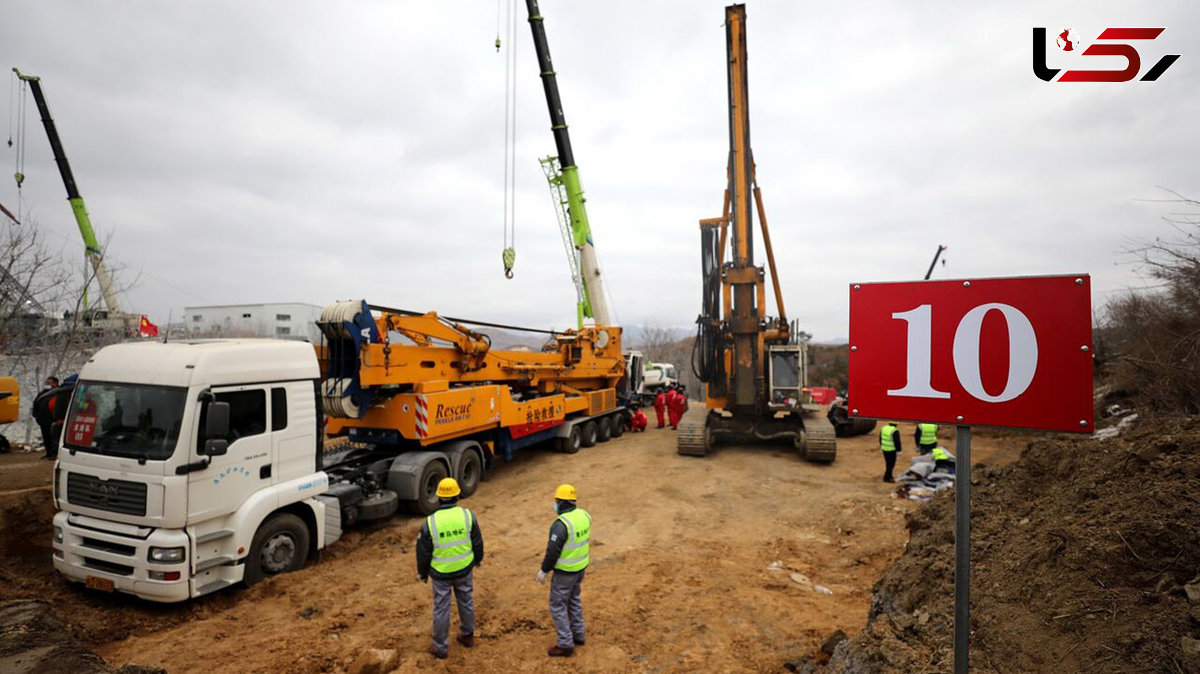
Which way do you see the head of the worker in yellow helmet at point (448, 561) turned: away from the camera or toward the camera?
away from the camera

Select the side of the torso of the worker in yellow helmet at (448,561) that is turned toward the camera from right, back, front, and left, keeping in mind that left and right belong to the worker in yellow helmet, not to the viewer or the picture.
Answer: back

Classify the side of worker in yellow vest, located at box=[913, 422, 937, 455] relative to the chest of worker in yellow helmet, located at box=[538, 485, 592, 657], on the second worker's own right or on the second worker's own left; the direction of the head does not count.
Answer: on the second worker's own right

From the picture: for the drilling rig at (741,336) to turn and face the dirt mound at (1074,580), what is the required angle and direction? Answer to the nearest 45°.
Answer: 0° — it already faces it

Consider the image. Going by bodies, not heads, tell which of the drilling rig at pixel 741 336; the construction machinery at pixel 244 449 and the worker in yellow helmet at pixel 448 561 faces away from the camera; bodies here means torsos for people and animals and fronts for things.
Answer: the worker in yellow helmet

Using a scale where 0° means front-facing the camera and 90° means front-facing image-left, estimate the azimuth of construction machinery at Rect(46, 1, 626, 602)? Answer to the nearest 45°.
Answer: approximately 45°

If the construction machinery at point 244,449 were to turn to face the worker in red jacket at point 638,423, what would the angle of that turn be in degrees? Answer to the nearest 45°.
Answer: approximately 180°

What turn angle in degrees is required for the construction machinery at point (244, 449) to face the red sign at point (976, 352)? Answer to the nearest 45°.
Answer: approximately 90° to its left

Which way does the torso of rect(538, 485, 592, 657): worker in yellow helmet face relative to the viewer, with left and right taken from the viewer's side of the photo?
facing away from the viewer and to the left of the viewer

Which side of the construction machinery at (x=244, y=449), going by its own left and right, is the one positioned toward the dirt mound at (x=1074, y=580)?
left

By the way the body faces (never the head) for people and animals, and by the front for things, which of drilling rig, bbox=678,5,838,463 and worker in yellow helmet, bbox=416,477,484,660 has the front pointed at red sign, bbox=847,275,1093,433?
the drilling rig

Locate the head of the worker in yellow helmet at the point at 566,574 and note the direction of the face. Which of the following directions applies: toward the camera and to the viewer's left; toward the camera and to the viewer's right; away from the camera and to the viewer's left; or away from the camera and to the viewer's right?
away from the camera and to the viewer's left

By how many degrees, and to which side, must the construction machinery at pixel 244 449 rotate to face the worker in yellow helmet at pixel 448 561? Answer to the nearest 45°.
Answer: approximately 90° to its left
